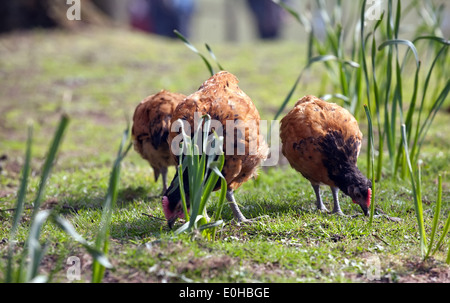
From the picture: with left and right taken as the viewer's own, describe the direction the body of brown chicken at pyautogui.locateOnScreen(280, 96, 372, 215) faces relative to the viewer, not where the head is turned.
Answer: facing the viewer and to the right of the viewer

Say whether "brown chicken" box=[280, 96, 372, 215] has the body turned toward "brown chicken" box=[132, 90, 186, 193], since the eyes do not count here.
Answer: no

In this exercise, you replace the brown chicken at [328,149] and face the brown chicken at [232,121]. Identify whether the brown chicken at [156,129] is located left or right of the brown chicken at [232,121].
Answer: right

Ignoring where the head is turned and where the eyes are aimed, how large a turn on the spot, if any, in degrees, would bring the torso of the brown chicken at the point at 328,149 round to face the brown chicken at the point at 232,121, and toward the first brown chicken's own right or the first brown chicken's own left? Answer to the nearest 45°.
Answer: approximately 90° to the first brown chicken's own right
